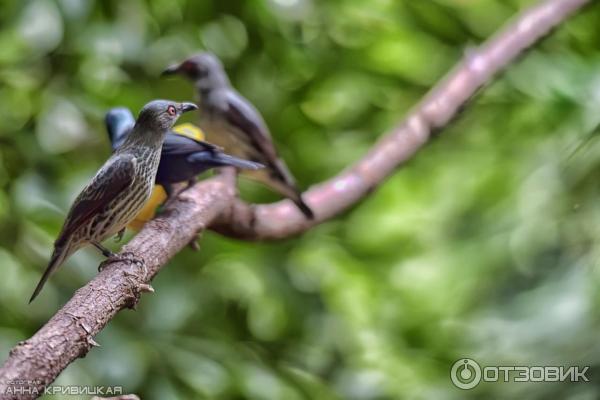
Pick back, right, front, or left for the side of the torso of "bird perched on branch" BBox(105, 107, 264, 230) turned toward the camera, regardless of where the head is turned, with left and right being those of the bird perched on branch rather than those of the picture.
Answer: left

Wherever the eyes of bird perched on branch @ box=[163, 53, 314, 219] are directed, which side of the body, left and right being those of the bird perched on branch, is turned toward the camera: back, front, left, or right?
left

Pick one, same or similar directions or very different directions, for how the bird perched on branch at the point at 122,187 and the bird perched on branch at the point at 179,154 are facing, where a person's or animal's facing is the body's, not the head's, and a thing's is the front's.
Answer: very different directions

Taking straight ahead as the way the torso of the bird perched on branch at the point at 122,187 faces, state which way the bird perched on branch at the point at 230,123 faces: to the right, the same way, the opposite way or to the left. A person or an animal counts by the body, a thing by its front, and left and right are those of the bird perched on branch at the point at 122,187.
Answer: the opposite way

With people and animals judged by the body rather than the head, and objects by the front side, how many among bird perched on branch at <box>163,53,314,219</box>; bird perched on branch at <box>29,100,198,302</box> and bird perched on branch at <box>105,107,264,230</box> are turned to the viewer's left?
2

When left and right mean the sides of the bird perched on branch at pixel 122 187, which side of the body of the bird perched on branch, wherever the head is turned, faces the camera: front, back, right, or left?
right
